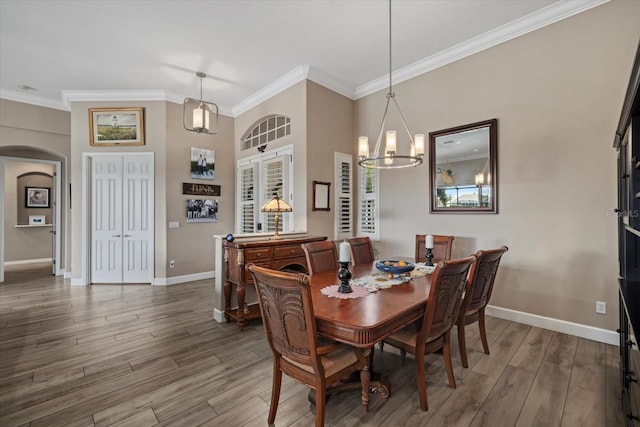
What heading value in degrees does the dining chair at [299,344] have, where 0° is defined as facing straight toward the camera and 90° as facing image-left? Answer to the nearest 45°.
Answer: approximately 225°

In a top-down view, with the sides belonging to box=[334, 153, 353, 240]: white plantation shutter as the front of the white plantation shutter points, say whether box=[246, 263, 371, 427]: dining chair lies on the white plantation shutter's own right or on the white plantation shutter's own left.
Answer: on the white plantation shutter's own right

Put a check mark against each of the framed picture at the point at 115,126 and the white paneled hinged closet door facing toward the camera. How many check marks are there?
2

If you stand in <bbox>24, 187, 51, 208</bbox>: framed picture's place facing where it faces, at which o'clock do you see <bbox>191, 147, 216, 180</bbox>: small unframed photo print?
The small unframed photo print is roughly at 11 o'clock from the framed picture.

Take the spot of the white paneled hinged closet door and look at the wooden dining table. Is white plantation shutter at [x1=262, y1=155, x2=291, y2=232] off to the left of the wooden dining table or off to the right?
left

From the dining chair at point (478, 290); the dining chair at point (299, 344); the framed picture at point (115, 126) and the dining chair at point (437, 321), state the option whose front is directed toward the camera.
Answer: the framed picture
